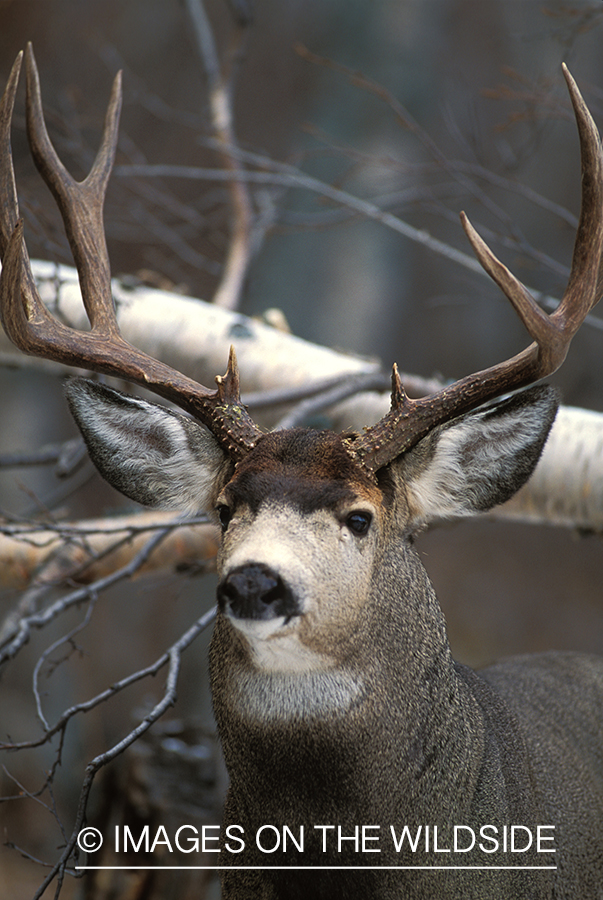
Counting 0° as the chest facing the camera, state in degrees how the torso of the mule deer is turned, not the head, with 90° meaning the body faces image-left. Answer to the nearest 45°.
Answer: approximately 45°

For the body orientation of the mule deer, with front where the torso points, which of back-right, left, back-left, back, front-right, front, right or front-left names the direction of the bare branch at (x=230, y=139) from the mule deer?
back-right
